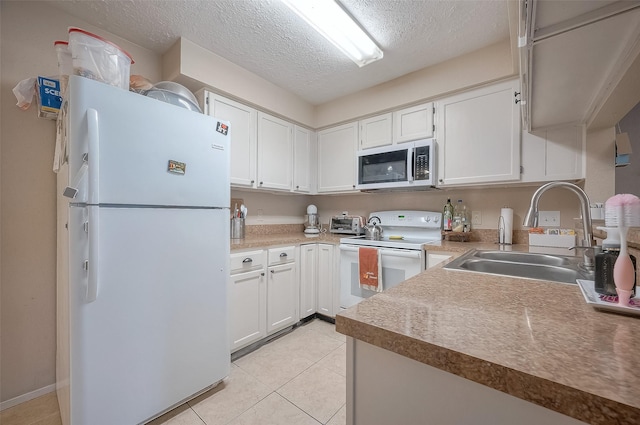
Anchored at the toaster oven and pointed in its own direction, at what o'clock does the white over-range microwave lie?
The white over-range microwave is roughly at 9 o'clock from the toaster oven.

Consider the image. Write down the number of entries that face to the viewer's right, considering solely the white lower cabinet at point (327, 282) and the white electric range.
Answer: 0

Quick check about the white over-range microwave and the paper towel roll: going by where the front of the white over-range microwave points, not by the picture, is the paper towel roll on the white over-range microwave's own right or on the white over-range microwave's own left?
on the white over-range microwave's own left

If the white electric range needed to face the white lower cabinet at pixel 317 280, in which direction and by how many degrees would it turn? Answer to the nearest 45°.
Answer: approximately 45° to its right

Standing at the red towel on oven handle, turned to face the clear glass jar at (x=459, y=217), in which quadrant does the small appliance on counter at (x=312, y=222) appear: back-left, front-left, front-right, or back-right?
back-left
